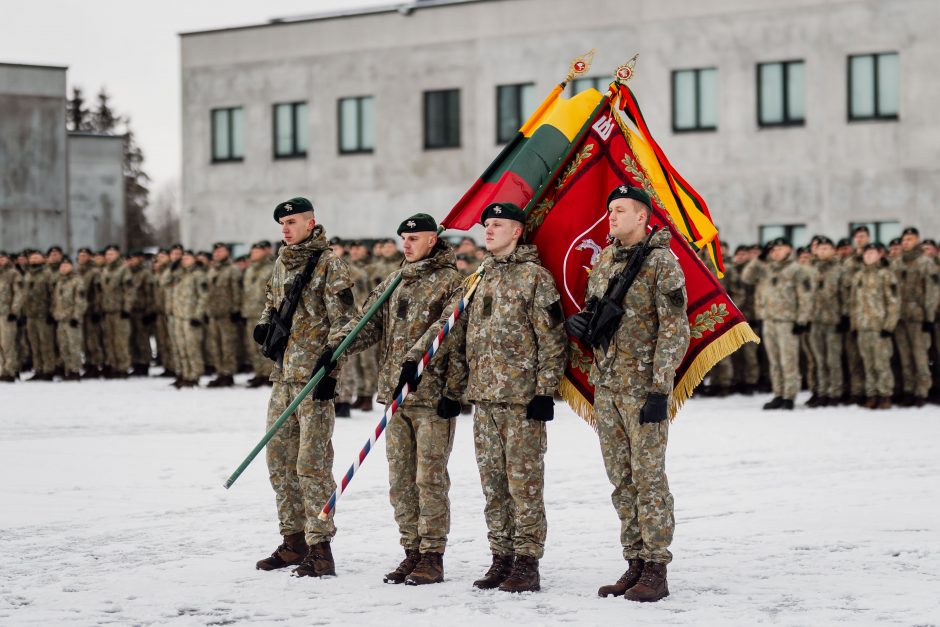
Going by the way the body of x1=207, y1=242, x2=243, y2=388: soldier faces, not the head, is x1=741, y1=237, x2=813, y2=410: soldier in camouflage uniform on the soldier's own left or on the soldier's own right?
on the soldier's own left

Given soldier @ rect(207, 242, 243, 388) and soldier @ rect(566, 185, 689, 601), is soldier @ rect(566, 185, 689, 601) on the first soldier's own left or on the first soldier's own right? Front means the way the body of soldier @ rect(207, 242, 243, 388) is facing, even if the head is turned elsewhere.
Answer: on the first soldier's own left

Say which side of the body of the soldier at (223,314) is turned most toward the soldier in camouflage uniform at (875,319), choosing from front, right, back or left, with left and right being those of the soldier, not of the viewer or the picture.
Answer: left

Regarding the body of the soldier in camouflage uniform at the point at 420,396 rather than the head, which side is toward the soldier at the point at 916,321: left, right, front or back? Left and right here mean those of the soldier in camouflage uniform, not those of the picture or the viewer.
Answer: back

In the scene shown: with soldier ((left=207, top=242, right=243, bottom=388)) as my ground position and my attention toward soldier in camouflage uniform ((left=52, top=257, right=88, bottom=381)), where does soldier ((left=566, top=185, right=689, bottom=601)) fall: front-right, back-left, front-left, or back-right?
back-left

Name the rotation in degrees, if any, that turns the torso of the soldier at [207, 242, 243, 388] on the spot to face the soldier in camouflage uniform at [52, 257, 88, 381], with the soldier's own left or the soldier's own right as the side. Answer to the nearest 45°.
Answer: approximately 90° to the soldier's own right

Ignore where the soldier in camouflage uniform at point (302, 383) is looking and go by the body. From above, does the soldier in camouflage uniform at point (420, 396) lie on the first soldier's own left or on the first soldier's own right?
on the first soldier's own left

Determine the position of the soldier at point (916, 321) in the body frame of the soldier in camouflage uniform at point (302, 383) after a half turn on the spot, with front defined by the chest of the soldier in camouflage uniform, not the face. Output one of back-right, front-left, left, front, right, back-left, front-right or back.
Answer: front
